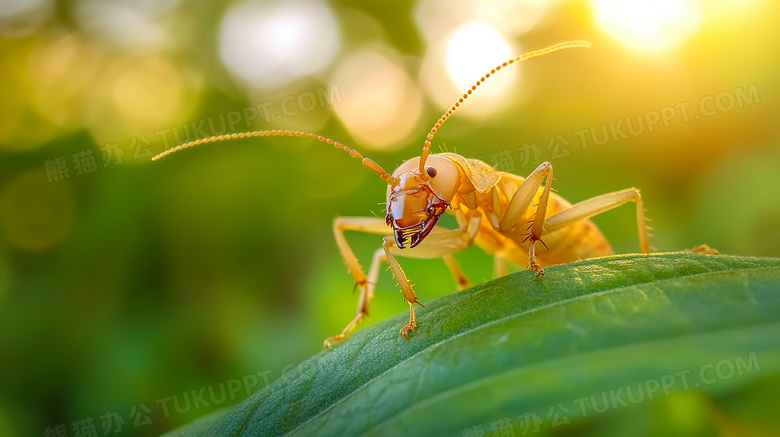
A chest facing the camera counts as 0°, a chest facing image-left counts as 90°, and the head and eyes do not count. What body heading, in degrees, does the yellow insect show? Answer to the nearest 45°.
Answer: approximately 45°
